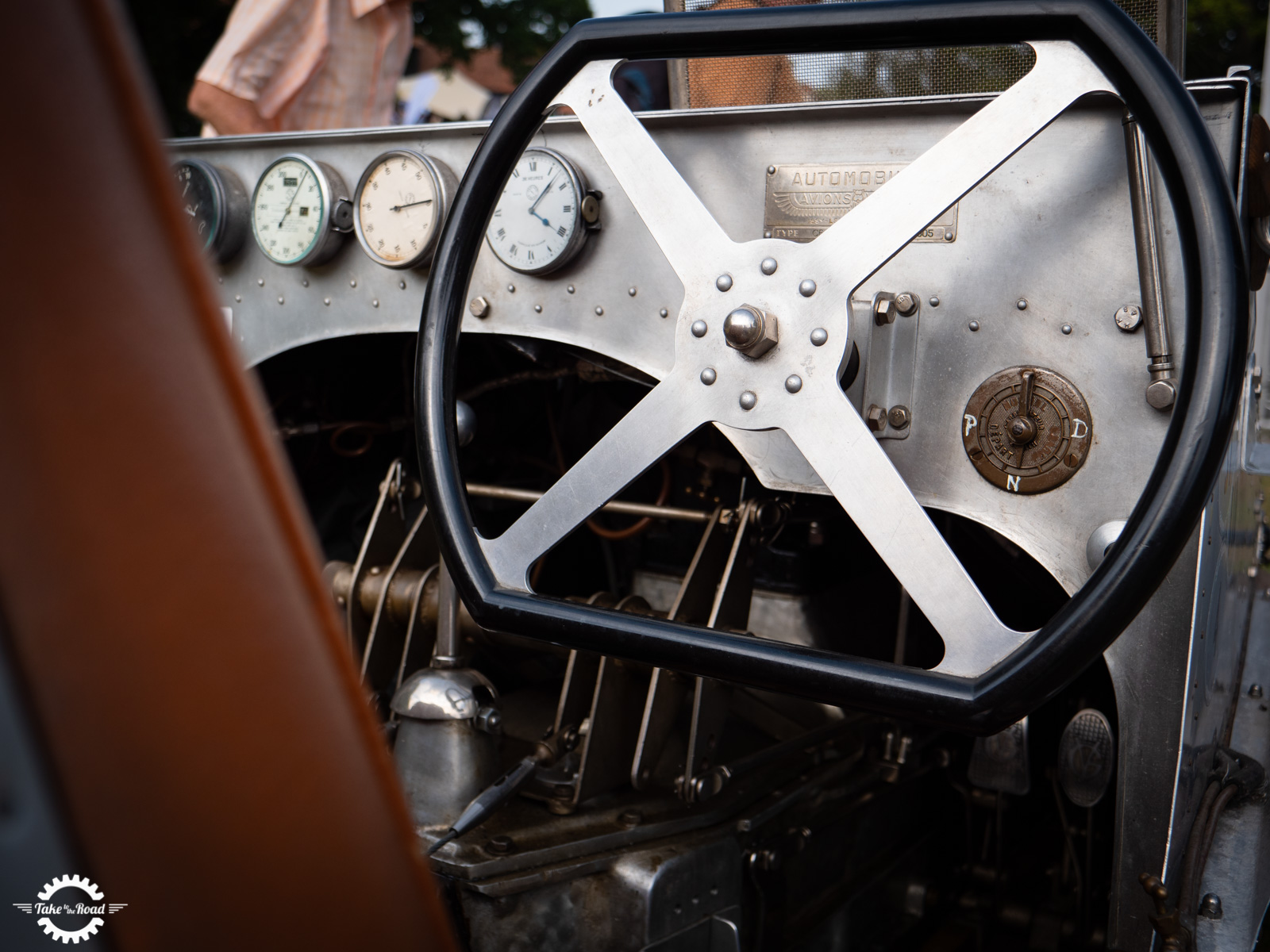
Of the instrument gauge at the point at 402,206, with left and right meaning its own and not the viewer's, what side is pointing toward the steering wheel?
left

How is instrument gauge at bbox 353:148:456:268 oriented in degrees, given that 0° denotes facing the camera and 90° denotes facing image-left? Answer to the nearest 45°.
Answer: approximately 45°

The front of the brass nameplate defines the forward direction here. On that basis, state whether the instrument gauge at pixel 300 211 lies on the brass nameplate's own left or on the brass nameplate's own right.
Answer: on the brass nameplate's own right

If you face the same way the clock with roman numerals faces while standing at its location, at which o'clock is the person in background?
The person in background is roughly at 4 o'clock from the clock with roman numerals.

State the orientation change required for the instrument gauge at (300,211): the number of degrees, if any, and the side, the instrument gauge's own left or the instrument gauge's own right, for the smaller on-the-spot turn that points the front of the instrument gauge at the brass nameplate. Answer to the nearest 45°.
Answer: approximately 90° to the instrument gauge's own left

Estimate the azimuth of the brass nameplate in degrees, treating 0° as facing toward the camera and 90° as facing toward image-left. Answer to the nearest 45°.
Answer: approximately 0°
